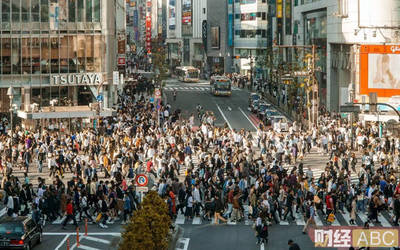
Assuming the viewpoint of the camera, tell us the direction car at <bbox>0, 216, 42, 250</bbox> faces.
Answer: facing away from the viewer and to the right of the viewer

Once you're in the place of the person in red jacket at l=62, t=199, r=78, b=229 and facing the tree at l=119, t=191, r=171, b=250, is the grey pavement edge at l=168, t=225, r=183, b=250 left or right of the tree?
left

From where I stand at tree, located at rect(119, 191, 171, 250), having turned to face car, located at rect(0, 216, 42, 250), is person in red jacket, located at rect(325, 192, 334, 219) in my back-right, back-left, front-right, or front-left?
back-right
